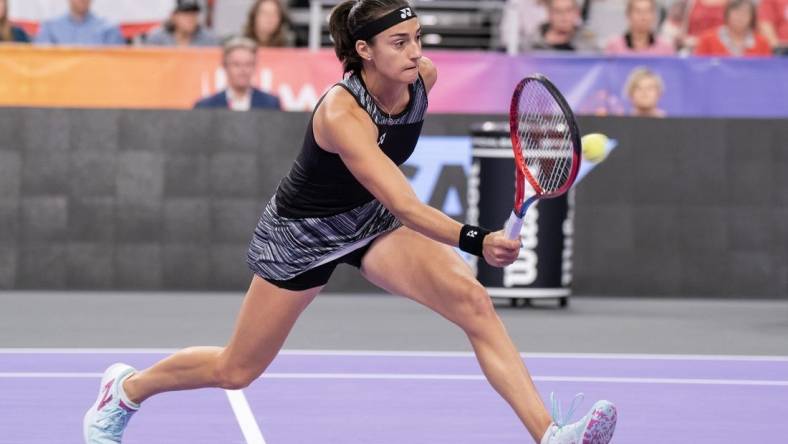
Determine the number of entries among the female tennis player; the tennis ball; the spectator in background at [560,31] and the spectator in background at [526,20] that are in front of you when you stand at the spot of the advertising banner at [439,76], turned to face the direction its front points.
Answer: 2

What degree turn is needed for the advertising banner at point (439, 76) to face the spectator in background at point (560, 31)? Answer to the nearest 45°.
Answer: approximately 135° to its left

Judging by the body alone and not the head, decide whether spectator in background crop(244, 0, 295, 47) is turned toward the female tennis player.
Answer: yes

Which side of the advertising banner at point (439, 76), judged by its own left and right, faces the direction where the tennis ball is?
front

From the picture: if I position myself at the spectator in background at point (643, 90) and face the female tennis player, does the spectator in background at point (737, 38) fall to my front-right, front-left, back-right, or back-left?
back-left

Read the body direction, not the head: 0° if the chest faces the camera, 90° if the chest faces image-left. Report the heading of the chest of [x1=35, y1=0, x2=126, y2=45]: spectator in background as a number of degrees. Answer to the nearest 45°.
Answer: approximately 0°

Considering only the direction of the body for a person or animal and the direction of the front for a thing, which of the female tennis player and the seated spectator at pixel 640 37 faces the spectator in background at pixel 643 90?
the seated spectator
